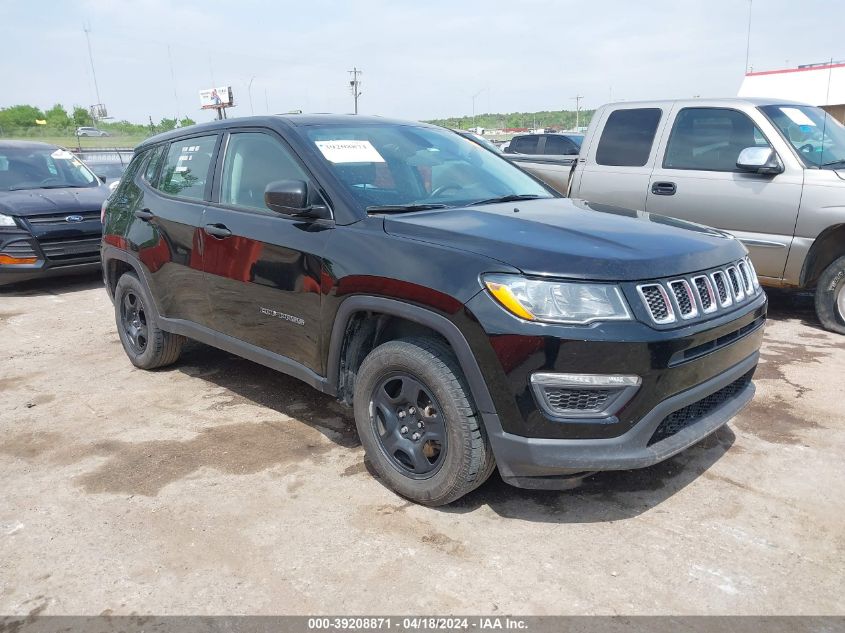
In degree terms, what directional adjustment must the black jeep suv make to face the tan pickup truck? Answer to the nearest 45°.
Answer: approximately 90° to its left

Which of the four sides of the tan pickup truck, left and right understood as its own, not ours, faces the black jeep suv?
right

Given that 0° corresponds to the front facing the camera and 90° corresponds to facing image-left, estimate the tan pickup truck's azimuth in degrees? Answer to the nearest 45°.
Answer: approximately 315°

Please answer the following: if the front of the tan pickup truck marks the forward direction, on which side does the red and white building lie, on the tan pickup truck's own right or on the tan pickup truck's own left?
on the tan pickup truck's own left

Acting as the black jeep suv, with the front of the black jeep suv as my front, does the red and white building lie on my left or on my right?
on my left

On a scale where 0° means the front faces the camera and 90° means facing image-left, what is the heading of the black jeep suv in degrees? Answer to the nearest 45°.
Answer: approximately 315°

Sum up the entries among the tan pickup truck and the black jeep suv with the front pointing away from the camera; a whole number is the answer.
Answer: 0
